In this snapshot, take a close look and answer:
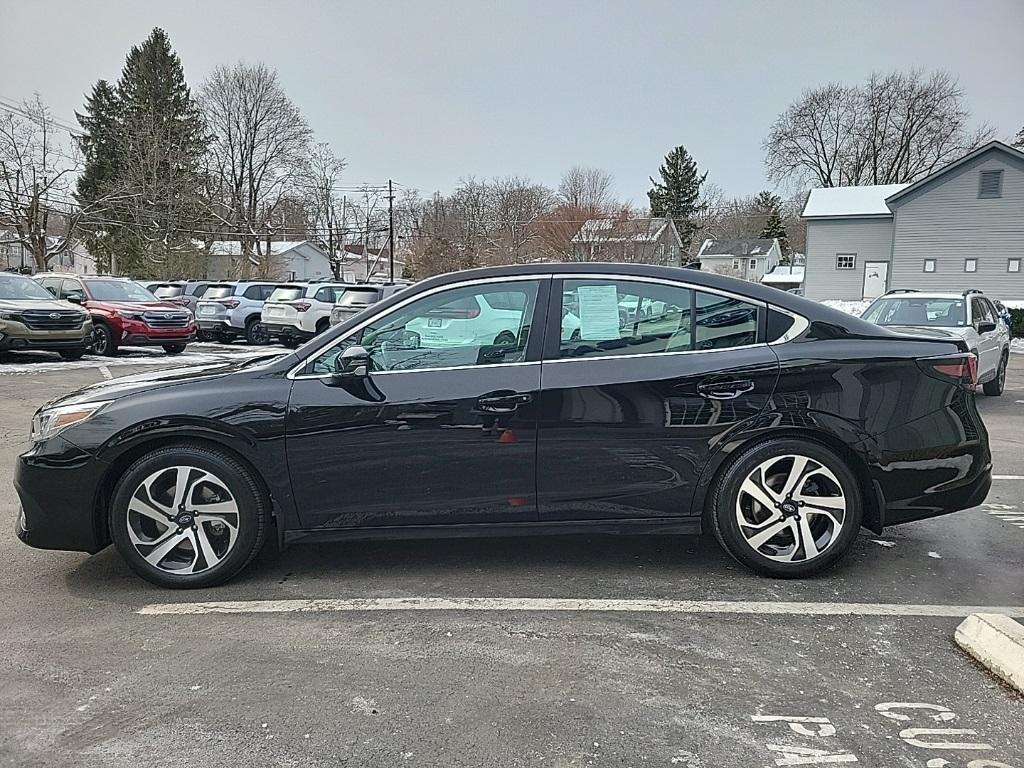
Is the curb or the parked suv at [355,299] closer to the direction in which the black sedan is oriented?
the parked suv

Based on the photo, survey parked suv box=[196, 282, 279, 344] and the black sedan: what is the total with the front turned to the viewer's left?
1

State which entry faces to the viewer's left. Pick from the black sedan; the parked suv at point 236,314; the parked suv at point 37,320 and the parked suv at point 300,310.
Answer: the black sedan

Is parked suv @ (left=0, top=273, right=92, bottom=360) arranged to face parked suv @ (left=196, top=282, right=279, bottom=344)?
no

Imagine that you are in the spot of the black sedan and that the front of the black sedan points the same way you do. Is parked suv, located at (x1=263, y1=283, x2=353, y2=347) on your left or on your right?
on your right

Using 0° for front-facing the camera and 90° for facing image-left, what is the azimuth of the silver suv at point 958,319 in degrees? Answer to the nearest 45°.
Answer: approximately 45°

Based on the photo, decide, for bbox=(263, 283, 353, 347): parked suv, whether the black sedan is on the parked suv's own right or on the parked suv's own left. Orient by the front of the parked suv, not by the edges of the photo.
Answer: on the parked suv's own right

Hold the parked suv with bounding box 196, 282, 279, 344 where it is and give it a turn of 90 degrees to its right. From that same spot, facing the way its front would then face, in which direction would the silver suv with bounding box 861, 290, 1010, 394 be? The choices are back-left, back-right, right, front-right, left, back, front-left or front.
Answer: front

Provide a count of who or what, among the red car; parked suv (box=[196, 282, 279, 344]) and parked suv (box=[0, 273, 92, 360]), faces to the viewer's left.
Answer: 0

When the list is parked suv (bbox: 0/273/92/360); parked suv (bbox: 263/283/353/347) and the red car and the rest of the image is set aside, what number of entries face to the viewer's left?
0

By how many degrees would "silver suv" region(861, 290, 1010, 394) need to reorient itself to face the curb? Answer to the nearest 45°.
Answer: approximately 45° to its left

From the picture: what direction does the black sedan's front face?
to the viewer's left

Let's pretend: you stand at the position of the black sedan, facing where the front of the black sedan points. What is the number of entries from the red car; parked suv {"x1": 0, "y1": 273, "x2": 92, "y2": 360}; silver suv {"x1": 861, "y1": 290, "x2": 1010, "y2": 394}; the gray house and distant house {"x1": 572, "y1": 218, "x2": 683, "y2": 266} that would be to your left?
0

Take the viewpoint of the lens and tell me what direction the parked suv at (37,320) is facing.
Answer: facing the viewer and to the right of the viewer

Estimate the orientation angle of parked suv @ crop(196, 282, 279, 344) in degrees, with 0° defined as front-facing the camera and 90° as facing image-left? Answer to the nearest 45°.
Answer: approximately 225°

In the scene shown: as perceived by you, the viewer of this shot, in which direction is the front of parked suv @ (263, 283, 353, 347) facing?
facing away from the viewer and to the right of the viewer

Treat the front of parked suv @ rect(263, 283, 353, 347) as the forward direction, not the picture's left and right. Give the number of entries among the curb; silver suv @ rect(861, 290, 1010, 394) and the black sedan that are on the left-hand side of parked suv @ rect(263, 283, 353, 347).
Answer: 0

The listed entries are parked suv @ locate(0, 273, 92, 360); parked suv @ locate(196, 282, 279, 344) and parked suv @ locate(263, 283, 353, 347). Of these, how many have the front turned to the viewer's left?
0

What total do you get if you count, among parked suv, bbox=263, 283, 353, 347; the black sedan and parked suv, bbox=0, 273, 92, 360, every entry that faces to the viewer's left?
1

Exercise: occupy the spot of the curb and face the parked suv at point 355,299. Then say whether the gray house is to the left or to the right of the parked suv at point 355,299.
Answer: right
